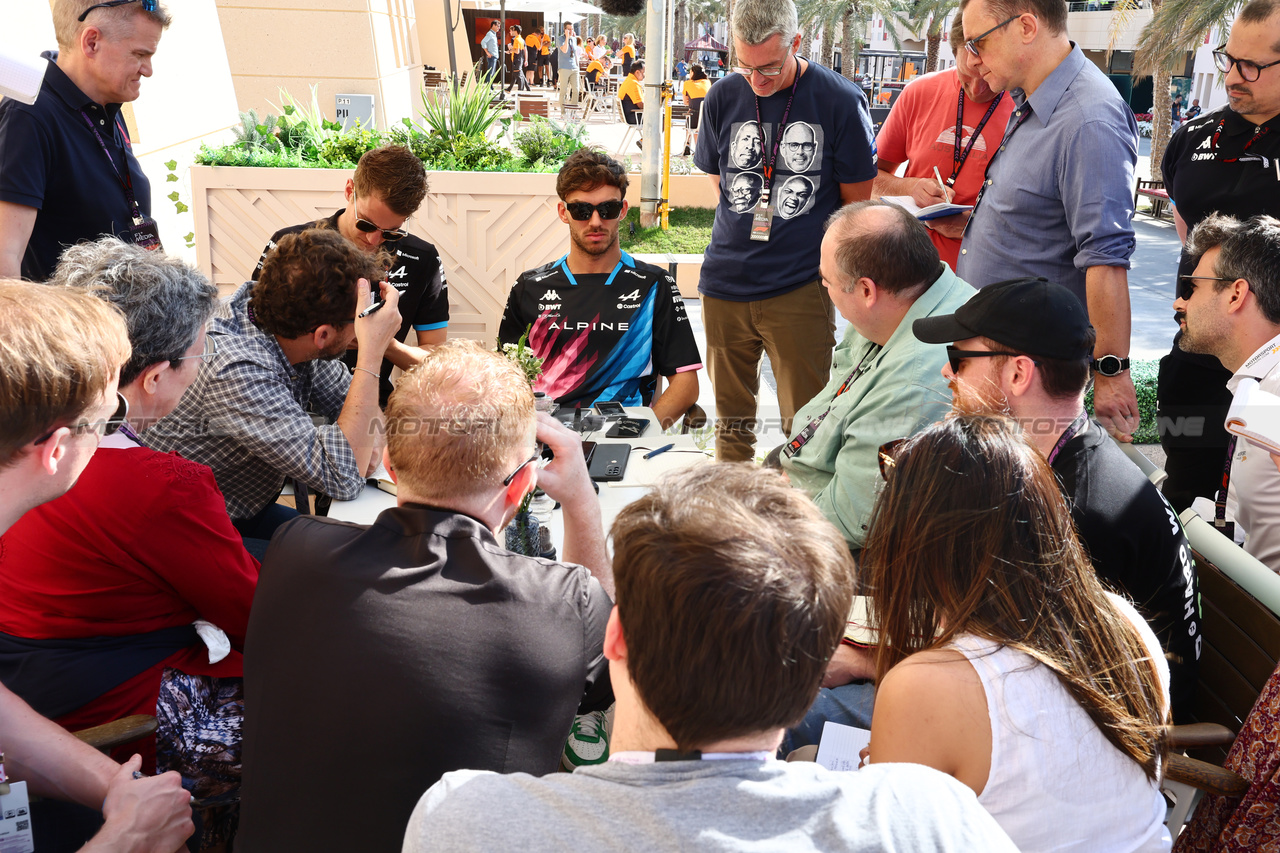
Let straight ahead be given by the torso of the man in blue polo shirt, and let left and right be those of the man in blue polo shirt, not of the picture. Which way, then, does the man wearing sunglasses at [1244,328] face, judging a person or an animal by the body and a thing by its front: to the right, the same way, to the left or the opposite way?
the opposite way

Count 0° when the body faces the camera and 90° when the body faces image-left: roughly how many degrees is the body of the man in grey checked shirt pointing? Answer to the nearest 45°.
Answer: approximately 270°

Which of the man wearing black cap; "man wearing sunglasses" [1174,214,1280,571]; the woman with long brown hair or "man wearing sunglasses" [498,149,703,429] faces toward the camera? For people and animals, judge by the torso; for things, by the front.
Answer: "man wearing sunglasses" [498,149,703,429]

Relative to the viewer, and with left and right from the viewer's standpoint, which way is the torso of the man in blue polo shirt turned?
facing the viewer and to the right of the viewer

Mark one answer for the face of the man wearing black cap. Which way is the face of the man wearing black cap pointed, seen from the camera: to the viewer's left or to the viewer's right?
to the viewer's left

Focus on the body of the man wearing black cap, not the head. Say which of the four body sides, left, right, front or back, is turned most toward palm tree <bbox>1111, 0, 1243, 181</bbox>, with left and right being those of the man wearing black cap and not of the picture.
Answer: right

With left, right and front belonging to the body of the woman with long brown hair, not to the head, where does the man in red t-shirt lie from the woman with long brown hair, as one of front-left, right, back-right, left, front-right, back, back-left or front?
front-right

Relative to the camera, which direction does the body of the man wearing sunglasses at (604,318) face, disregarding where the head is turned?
toward the camera

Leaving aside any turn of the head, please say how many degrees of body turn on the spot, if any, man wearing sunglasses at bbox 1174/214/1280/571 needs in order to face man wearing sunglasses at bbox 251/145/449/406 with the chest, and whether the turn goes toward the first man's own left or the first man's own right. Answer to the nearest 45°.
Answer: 0° — they already face them

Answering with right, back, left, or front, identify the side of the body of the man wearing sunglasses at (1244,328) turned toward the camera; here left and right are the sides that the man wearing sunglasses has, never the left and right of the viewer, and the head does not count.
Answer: left

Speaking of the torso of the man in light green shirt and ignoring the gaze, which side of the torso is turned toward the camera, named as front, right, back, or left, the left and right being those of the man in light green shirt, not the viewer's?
left

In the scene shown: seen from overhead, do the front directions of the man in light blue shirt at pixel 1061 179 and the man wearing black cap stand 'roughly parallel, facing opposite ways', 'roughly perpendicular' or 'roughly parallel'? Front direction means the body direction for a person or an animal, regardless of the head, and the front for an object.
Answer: roughly parallel

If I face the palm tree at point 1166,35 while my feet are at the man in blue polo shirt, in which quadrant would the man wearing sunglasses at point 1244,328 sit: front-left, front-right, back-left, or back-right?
front-right

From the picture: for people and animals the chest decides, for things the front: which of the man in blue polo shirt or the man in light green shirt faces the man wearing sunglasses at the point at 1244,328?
the man in blue polo shirt

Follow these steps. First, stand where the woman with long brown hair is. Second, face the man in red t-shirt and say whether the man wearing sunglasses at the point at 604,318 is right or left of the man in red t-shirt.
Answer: left

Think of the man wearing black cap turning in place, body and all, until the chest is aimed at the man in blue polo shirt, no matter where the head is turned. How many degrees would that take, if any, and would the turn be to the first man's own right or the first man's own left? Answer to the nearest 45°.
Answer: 0° — they already face them

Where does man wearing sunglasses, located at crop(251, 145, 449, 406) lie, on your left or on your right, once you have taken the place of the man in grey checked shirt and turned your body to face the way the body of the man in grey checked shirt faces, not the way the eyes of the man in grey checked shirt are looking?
on your left

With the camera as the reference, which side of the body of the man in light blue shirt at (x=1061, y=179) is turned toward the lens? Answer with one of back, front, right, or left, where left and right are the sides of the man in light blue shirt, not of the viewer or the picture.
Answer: left
